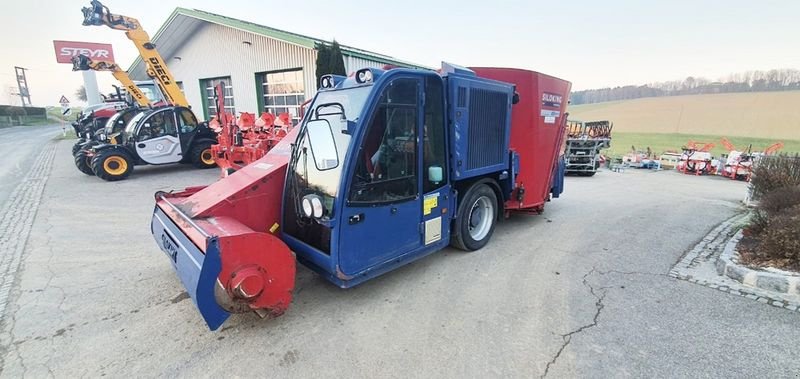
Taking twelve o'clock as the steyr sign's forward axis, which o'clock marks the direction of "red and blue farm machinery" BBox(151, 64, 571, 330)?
The red and blue farm machinery is roughly at 12 o'clock from the steyr sign.

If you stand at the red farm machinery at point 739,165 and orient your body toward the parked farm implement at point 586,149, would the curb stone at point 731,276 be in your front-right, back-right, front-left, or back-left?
front-left

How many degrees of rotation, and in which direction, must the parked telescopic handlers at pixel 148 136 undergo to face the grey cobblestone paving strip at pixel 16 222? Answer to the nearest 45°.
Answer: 0° — it already faces it

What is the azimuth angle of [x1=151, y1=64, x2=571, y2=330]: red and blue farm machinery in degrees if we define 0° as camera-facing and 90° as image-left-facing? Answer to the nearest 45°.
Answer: approximately 45°

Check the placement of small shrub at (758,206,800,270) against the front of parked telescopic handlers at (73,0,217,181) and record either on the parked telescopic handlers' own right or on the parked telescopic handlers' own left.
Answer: on the parked telescopic handlers' own left

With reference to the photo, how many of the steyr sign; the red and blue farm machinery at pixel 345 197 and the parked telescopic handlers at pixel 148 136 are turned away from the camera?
0

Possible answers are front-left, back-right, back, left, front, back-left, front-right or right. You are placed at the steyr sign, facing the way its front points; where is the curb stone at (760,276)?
front

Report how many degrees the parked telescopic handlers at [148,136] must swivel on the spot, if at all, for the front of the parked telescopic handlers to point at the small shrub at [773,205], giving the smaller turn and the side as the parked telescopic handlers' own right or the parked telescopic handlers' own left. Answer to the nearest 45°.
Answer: approximately 90° to the parked telescopic handlers' own left

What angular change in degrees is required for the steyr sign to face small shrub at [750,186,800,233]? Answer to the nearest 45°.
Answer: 0° — it already faces it

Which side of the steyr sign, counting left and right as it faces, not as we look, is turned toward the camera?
front

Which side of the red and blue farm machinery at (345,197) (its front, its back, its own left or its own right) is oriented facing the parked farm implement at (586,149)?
back

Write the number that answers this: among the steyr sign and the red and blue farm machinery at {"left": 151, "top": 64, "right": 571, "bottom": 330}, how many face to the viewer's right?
0

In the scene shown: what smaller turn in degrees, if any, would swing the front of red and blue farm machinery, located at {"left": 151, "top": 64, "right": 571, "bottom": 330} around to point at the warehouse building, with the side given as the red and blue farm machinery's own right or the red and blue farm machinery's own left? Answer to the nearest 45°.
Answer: approximately 135° to the red and blue farm machinery's own right

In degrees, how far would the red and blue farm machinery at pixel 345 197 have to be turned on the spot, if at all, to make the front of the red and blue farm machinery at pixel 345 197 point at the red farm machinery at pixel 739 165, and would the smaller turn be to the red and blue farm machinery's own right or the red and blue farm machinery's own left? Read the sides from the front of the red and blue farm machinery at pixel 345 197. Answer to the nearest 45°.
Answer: approximately 180°

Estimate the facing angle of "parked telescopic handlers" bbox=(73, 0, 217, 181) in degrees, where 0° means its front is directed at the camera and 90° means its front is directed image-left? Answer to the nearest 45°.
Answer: approximately 45°
